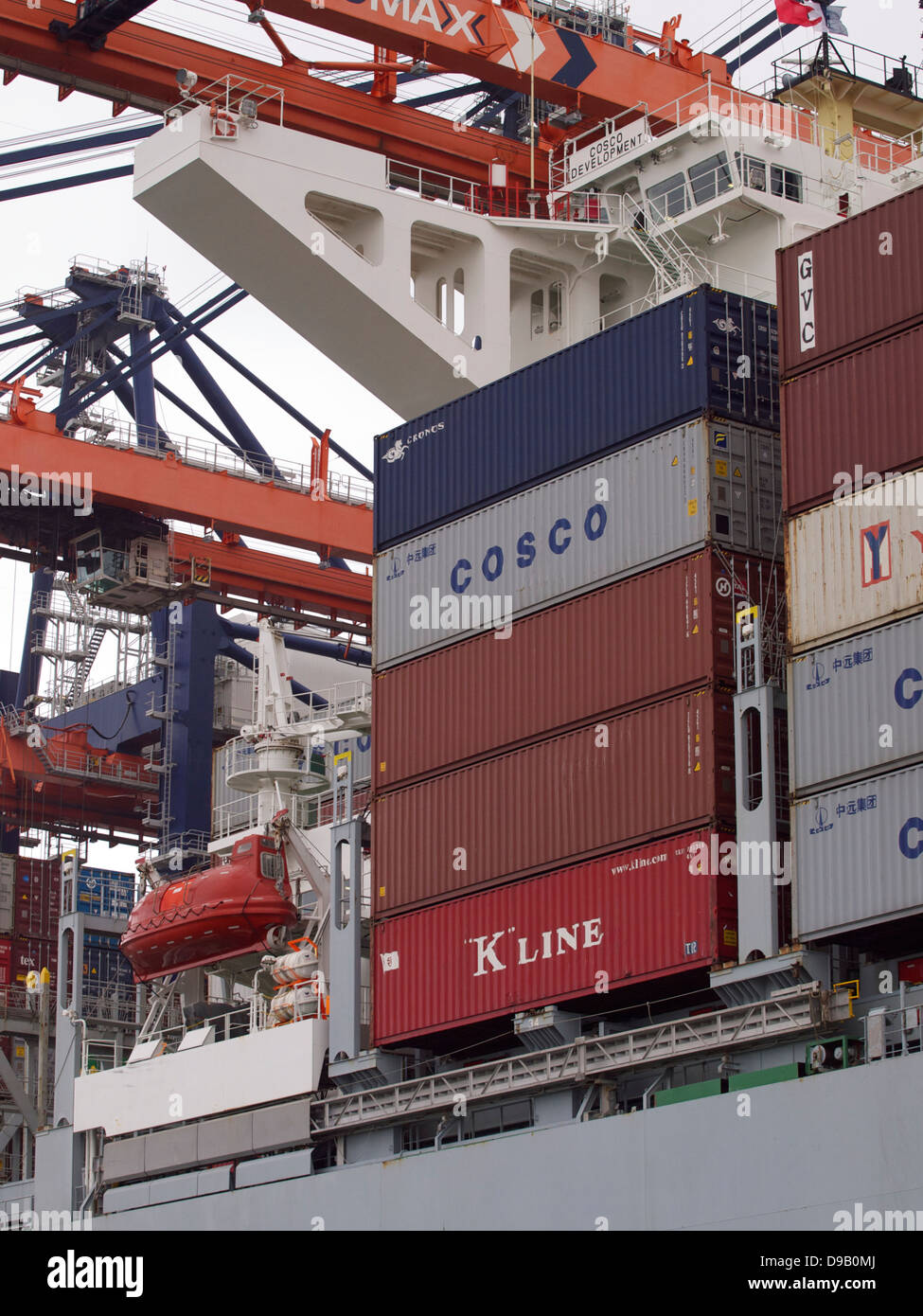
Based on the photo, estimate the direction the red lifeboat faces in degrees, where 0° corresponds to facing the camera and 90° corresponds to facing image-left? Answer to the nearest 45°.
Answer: approximately 135°

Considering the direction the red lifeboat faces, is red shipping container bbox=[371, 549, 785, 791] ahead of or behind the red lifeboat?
behind

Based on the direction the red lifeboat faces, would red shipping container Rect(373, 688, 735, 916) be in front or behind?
behind

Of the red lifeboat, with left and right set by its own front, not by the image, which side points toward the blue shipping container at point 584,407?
back

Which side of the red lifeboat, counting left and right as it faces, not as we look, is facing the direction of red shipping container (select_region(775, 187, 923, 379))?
back
